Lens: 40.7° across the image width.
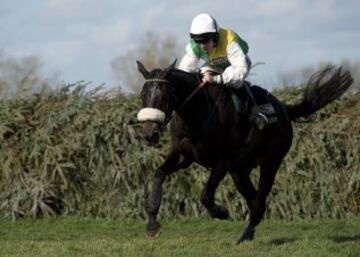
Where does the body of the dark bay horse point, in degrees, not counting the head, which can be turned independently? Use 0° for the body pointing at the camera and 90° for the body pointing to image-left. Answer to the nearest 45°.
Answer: approximately 45°

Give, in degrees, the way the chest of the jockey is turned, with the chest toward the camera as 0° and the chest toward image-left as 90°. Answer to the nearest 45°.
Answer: approximately 45°
